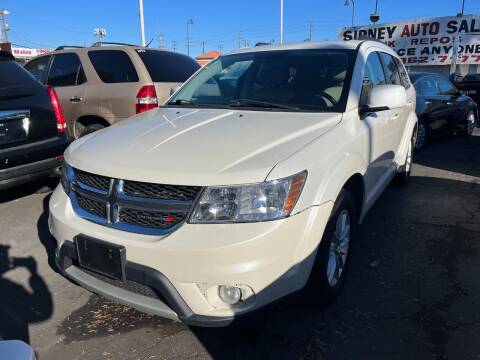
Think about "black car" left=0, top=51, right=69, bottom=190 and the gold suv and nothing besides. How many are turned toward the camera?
0

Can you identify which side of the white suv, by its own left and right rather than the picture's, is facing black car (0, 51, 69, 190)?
right

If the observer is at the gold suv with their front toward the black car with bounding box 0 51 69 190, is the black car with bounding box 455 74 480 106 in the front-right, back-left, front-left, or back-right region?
back-left

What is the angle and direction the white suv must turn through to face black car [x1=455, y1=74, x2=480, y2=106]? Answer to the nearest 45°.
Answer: approximately 180°

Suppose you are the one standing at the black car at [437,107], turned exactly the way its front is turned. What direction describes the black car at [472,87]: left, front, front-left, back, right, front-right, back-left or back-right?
front-left

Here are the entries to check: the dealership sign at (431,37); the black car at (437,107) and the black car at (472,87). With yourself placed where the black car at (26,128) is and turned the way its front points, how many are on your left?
0

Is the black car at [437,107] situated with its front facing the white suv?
no

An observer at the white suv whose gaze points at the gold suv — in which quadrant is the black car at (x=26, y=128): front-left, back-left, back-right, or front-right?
front-left

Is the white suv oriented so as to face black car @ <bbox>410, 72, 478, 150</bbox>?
no

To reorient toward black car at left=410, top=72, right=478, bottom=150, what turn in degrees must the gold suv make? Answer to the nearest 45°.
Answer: approximately 135° to its right

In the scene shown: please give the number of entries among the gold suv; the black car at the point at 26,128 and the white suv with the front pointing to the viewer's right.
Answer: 0

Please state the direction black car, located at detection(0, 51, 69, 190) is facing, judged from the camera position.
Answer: facing away from the viewer and to the left of the viewer

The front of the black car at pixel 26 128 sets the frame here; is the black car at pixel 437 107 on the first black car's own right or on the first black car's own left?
on the first black car's own right

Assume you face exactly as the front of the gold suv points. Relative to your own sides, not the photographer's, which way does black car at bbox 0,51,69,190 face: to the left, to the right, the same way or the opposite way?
the same way

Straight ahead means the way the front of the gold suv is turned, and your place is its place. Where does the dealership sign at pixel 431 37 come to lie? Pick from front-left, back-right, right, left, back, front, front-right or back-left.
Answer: right

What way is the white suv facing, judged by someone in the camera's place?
facing the viewer and to the left of the viewer

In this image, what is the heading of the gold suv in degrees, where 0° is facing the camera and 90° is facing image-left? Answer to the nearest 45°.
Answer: approximately 135°
